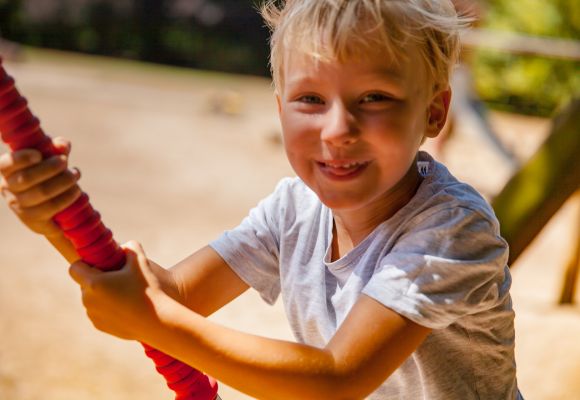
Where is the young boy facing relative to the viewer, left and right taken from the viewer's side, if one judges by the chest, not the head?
facing the viewer and to the left of the viewer
